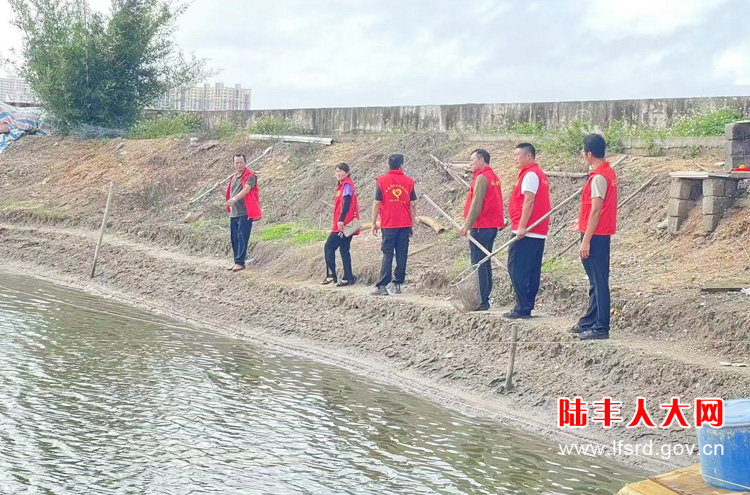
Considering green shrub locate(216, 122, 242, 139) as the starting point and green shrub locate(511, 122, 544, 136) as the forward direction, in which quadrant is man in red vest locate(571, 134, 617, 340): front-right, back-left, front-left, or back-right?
front-right

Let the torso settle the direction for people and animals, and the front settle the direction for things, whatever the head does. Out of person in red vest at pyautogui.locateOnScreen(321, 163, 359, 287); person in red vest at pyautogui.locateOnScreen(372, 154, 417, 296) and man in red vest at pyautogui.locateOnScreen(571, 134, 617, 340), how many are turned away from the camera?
1

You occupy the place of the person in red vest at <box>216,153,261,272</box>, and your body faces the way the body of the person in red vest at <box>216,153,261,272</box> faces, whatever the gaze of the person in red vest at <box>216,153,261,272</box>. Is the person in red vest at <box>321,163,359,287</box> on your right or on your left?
on your left

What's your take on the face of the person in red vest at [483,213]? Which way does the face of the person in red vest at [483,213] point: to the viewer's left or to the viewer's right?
to the viewer's left

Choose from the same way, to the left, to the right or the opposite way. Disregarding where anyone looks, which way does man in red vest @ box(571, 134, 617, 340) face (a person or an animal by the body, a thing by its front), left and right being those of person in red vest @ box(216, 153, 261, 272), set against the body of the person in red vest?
to the right

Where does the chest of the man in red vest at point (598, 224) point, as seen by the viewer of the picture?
to the viewer's left

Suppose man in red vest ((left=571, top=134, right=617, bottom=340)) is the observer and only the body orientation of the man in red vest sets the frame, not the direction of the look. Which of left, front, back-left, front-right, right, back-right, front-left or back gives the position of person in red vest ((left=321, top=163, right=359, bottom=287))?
front-right

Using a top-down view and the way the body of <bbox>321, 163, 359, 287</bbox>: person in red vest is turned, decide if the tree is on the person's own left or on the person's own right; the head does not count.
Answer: on the person's own right

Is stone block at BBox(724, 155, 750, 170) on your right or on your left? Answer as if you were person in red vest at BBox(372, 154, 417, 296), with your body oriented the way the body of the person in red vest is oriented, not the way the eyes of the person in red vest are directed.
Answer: on your right

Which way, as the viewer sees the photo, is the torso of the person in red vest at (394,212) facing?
away from the camera
